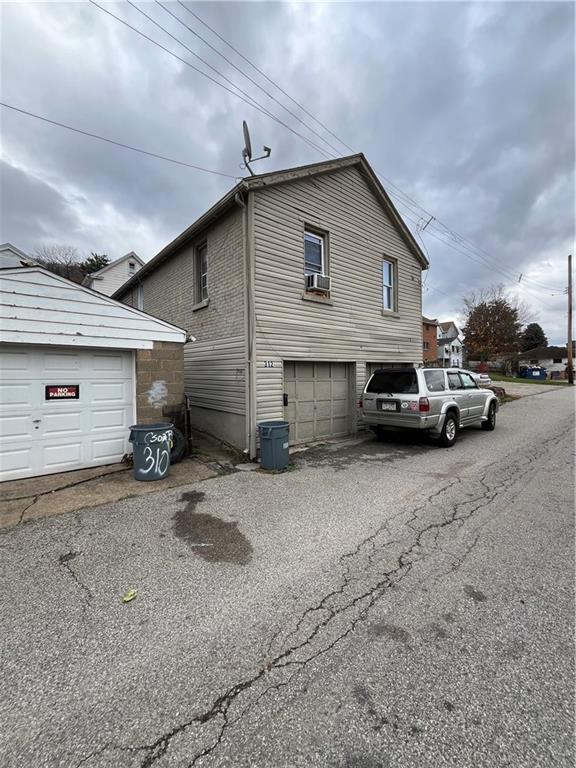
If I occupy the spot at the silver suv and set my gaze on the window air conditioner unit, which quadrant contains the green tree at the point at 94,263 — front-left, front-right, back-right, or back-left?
front-right

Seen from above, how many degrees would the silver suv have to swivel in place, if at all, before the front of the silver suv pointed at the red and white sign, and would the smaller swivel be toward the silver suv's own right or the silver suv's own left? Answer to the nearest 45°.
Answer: approximately 180°

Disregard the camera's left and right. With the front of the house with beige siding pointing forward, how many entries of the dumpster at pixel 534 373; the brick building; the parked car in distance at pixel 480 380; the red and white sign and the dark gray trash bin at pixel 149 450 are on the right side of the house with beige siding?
2

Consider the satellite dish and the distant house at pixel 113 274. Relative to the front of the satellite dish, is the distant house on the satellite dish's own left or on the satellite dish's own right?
on the satellite dish's own left

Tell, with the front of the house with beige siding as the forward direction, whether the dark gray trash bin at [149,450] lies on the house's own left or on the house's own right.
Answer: on the house's own right

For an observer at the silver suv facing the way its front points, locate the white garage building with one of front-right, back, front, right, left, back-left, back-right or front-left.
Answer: back

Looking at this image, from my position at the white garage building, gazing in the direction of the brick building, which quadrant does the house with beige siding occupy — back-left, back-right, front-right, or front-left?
front-right

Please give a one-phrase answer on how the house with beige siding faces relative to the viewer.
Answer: facing the viewer and to the right of the viewer

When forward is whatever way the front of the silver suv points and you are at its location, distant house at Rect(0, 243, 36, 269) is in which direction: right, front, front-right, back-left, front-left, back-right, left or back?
back-left

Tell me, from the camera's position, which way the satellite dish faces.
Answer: facing to the right of the viewer

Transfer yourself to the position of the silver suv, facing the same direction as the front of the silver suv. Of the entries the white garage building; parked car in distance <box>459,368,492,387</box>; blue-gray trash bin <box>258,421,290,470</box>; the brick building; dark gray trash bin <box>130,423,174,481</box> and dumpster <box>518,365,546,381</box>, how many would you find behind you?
3

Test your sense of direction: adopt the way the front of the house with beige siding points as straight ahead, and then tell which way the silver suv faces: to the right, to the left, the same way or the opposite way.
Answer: to the left

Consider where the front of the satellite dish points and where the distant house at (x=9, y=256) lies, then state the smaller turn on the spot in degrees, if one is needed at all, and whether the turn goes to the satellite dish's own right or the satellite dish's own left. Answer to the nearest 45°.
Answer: approximately 135° to the satellite dish's own left
